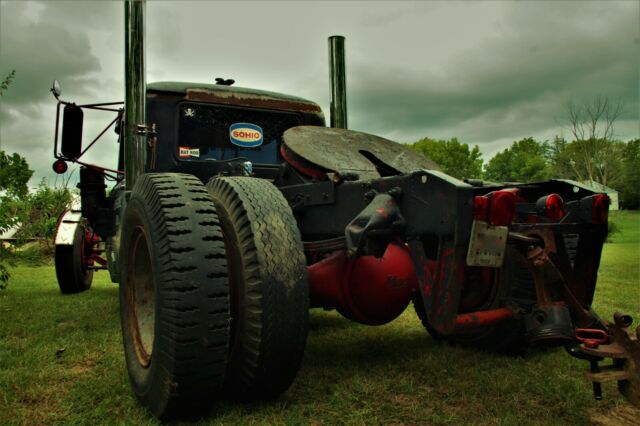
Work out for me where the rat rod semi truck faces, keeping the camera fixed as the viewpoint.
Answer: facing away from the viewer and to the left of the viewer

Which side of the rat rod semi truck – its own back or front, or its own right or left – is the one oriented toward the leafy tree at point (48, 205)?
front
